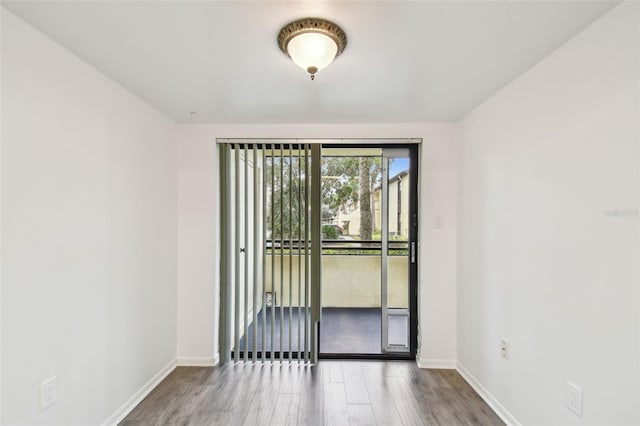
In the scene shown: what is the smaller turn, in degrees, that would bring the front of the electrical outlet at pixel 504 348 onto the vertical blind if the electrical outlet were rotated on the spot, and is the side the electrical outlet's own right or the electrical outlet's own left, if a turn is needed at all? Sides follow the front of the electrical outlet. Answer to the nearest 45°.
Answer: approximately 45° to the electrical outlet's own right

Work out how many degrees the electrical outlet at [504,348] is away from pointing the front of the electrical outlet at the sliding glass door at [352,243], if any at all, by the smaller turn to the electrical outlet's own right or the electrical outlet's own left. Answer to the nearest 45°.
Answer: approximately 90° to the electrical outlet's own right

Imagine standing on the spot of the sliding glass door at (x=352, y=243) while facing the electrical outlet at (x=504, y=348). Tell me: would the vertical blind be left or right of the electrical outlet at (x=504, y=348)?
right

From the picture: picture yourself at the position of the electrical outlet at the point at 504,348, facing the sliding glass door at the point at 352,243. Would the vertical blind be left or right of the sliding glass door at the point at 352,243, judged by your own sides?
left

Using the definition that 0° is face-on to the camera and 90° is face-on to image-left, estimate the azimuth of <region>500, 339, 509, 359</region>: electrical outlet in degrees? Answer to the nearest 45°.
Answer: approximately 45°

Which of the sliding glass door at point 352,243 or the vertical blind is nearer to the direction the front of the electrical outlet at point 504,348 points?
the vertical blind
